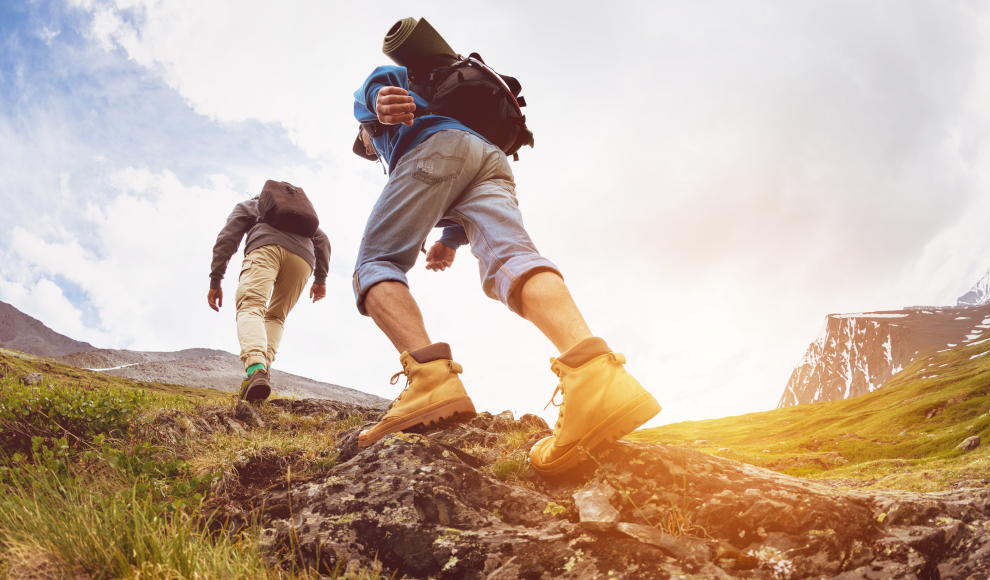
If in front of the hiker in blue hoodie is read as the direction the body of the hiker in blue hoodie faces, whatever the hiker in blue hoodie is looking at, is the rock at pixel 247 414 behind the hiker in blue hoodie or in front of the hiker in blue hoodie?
in front

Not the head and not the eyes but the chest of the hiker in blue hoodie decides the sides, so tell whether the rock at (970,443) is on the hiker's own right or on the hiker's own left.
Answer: on the hiker's own right

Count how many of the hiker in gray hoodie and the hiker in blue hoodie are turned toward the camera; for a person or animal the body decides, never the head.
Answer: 0

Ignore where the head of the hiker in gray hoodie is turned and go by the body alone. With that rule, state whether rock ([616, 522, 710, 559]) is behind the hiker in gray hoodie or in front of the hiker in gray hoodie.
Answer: behind

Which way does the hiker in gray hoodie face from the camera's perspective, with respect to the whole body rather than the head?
away from the camera

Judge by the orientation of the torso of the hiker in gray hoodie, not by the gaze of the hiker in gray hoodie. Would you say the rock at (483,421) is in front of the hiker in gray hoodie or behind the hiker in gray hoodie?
behind

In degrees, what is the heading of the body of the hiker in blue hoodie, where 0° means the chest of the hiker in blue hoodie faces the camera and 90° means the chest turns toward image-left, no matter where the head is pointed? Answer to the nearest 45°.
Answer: approximately 135°

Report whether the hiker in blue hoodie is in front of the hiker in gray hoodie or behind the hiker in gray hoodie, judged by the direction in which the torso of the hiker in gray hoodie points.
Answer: behind
